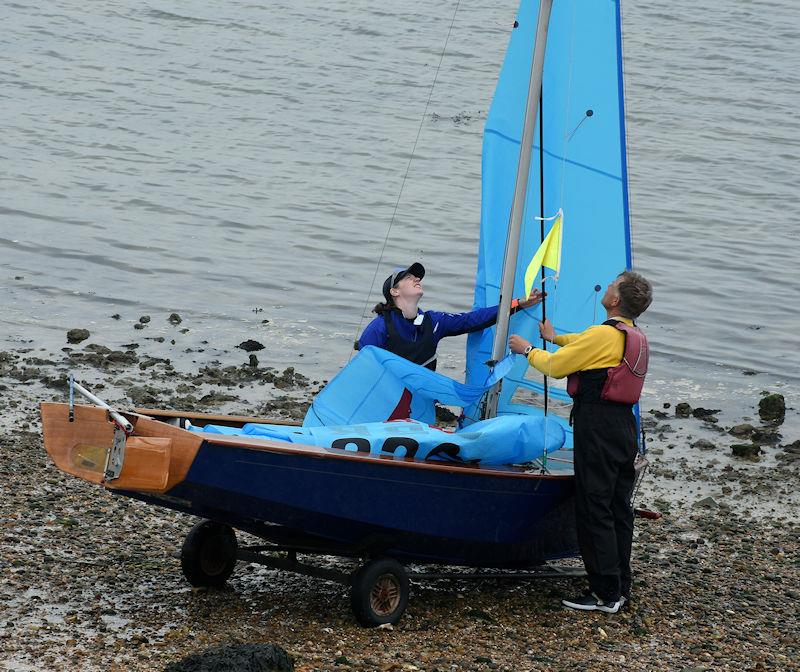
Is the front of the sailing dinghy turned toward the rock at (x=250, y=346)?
no

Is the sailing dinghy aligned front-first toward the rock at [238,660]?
no

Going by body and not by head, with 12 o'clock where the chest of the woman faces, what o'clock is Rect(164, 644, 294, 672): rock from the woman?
The rock is roughly at 2 o'clock from the woman.

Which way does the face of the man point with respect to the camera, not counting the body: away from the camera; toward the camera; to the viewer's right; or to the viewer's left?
to the viewer's left

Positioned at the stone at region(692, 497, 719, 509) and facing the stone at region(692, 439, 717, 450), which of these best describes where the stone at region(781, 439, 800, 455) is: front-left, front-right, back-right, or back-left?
front-right

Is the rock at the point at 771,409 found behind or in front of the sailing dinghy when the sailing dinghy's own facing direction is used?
in front

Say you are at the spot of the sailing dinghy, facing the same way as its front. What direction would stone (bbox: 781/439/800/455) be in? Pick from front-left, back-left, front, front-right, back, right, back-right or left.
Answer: front

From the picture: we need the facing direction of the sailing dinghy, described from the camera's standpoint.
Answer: facing away from the viewer and to the right of the viewer

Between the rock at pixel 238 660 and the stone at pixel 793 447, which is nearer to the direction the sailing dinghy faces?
the stone

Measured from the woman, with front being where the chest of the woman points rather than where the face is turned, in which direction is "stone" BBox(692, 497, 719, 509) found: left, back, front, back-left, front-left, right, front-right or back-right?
left

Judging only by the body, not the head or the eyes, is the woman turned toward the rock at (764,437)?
no

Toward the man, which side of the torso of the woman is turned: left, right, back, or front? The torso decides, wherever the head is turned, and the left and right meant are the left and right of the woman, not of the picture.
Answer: front

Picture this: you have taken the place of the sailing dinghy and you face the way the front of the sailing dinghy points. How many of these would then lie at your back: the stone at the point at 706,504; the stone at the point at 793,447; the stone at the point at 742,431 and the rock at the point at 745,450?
0

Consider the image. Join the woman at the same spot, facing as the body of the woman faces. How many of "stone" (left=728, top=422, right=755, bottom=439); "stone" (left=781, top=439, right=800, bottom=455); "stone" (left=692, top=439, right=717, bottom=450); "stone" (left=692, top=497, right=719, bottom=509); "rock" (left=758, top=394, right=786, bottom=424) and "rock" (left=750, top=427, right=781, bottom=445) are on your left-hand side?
6

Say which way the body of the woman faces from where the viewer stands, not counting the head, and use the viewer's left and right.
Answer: facing the viewer and to the right of the viewer

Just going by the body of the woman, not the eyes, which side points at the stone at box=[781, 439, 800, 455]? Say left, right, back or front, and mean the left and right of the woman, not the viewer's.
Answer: left

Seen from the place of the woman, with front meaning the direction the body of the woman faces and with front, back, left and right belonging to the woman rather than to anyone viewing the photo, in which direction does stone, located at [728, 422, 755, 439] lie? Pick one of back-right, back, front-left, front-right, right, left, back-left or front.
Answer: left
